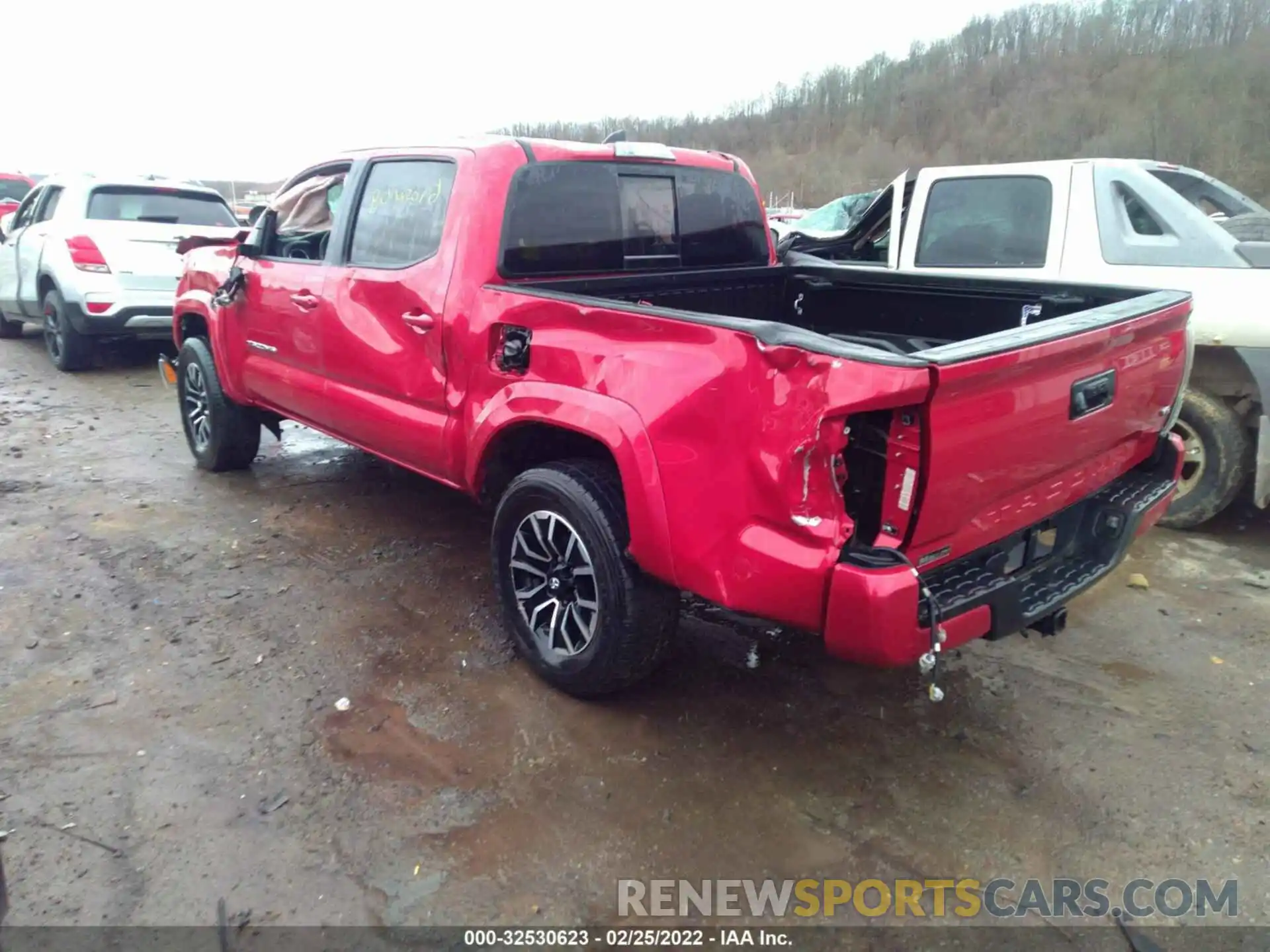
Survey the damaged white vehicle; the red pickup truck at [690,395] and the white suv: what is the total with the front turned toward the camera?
0

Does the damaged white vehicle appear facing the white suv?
yes

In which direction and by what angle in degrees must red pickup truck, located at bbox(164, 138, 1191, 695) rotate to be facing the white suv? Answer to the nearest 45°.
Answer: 0° — it already faces it

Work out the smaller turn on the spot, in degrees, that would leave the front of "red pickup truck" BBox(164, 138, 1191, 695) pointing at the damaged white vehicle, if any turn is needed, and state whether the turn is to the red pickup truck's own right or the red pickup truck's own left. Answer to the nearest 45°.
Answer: approximately 90° to the red pickup truck's own right

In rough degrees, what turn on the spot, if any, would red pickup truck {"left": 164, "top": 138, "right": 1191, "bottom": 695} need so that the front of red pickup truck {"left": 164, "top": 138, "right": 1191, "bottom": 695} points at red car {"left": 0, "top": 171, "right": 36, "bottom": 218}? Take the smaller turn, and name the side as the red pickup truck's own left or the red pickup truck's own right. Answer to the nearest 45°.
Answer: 0° — it already faces it

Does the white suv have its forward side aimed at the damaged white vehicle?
no

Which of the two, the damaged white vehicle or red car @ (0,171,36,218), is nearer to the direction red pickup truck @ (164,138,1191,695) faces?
the red car

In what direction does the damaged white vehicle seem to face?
to the viewer's left

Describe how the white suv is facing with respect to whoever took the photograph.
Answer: facing away from the viewer and to the left of the viewer

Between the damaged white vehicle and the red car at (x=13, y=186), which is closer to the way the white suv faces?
the red car

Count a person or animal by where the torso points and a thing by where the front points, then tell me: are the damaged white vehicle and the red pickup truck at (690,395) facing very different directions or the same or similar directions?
same or similar directions

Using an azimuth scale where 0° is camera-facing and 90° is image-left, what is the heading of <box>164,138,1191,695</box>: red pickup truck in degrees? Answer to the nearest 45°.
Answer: approximately 135°
